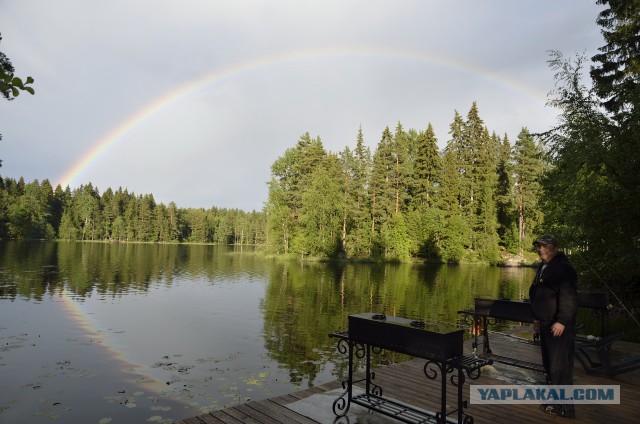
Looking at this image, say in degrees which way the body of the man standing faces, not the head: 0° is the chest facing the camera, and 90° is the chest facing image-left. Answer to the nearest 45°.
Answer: approximately 45°

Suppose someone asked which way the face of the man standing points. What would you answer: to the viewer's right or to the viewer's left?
to the viewer's left

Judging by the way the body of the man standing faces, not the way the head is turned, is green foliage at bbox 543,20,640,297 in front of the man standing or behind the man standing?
behind

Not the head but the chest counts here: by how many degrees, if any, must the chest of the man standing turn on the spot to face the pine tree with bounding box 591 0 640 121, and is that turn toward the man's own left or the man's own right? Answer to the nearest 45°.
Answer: approximately 135° to the man's own right
